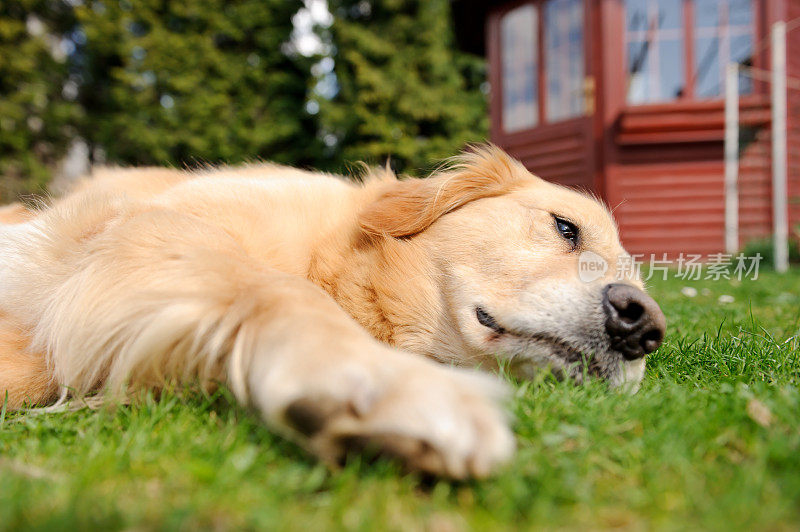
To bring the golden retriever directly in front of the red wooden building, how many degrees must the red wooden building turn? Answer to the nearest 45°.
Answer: approximately 45° to its left

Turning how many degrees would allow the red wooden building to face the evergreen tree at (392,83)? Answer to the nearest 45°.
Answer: approximately 90° to its right

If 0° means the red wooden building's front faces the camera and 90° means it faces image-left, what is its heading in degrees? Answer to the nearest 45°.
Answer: approximately 45°

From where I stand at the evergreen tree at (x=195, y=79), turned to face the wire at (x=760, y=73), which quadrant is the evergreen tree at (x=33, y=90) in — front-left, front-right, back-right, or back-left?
back-right

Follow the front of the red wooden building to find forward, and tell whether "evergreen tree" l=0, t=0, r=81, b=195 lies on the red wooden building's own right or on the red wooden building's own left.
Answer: on the red wooden building's own right
